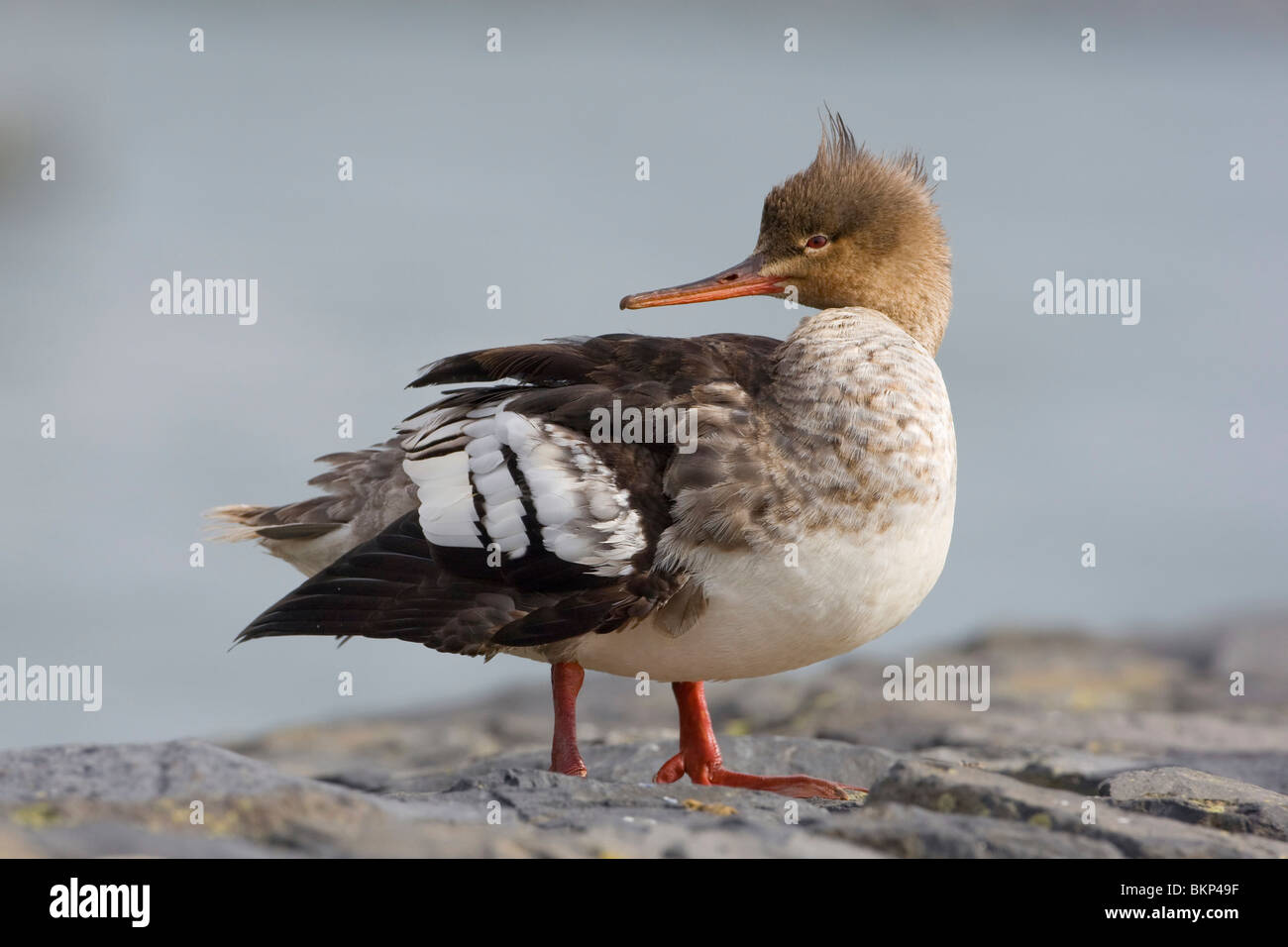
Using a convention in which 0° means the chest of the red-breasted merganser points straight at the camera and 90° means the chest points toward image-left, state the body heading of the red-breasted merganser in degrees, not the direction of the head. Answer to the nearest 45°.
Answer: approximately 270°

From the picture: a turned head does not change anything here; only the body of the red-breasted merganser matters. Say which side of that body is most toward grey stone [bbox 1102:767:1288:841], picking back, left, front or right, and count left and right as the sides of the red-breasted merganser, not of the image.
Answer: front
